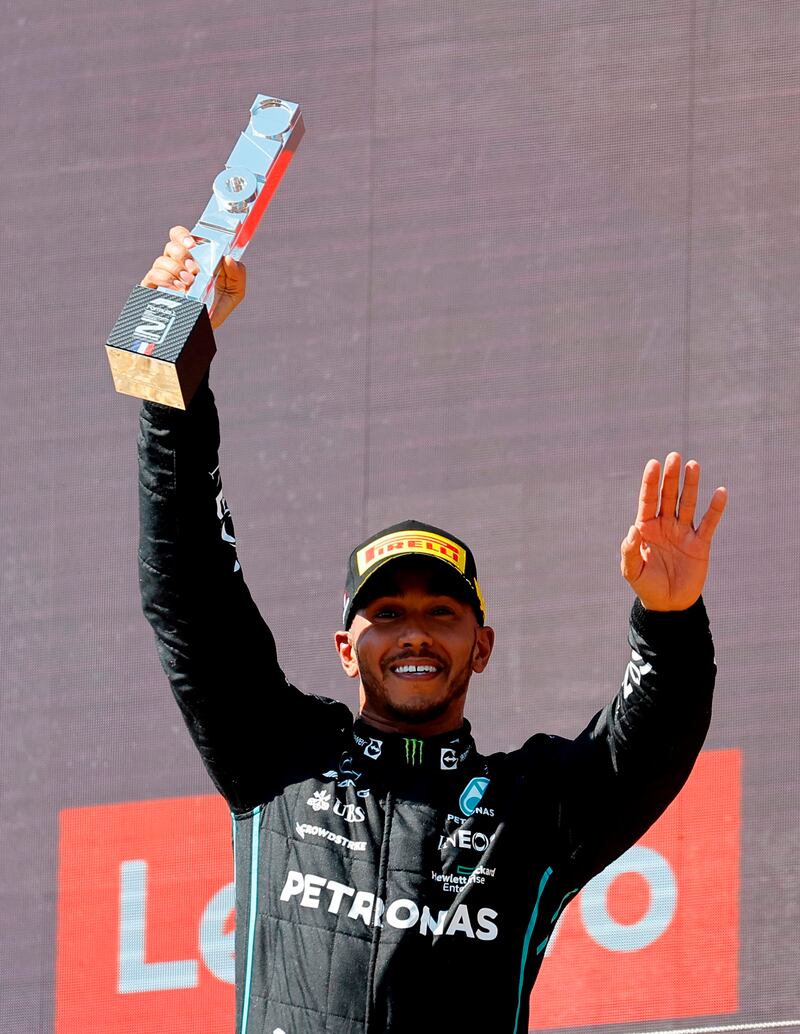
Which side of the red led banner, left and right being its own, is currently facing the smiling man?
front

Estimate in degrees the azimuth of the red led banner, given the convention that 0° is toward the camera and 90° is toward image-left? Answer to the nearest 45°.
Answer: approximately 0°

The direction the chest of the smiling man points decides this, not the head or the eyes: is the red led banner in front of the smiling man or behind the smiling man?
behind

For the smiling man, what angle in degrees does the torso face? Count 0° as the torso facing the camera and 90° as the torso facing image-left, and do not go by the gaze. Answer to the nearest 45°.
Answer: approximately 0°

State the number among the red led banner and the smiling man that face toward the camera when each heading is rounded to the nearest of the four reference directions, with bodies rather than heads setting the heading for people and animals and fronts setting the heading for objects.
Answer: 2
